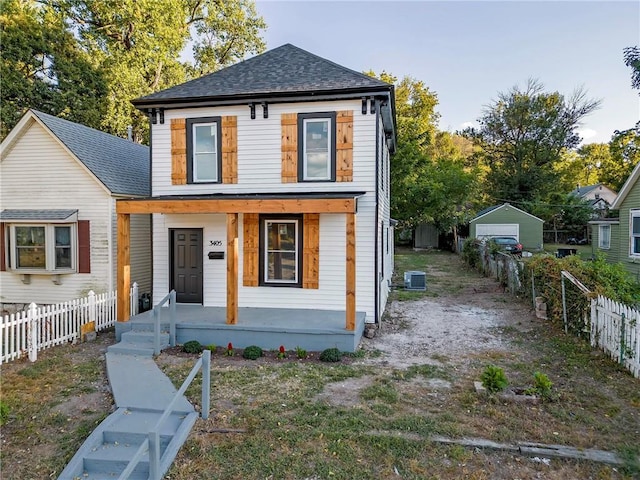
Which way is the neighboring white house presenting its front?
toward the camera

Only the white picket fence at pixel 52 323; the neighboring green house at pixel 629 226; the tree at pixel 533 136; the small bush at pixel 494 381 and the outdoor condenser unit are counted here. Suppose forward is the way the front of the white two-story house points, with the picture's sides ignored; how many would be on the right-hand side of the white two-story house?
1

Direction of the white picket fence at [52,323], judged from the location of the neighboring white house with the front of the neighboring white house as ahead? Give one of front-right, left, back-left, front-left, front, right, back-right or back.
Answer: front

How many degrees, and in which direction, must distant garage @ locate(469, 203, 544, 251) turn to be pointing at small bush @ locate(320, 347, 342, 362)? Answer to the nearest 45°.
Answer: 0° — it already faces it

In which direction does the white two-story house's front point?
toward the camera

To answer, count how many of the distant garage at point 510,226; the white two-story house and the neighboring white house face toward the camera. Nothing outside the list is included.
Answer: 3

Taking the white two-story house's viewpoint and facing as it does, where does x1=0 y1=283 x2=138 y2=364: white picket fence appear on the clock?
The white picket fence is roughly at 3 o'clock from the white two-story house.

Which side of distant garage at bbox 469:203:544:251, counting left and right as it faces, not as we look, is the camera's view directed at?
front

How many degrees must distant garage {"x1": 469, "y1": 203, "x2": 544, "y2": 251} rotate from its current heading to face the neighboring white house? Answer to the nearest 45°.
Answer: approximately 45° to its right

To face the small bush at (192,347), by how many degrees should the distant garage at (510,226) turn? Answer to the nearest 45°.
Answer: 0° — it already faces it

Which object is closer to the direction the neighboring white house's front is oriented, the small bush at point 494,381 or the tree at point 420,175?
the small bush

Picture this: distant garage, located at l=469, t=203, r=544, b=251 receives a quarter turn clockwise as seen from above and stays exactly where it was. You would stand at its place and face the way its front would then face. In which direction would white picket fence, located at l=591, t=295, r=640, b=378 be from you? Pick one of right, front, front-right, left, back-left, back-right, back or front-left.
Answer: left

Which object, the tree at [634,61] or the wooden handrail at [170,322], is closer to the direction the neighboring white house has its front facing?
the wooden handrail

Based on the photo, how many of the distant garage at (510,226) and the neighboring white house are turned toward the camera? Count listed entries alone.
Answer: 2

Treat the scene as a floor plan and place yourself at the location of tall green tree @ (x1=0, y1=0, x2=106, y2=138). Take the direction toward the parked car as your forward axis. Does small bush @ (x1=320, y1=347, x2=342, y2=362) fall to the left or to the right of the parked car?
right
